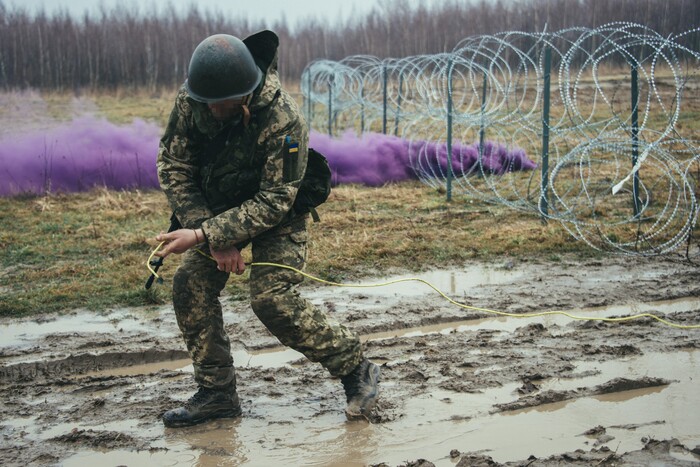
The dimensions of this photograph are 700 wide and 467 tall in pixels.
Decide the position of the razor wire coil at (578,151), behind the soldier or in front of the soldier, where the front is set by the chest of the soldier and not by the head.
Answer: behind

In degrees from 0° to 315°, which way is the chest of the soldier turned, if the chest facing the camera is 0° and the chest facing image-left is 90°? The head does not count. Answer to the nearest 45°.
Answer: approximately 45°

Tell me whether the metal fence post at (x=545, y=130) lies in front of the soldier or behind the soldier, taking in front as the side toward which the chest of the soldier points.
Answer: behind

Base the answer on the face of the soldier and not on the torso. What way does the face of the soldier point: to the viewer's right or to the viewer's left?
to the viewer's left
